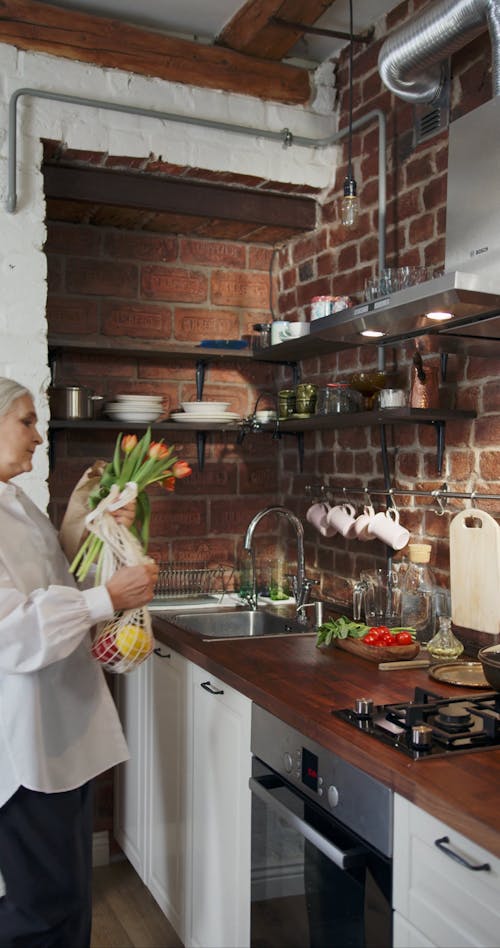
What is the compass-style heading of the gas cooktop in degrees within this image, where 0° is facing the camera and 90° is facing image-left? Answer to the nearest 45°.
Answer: approximately 45°

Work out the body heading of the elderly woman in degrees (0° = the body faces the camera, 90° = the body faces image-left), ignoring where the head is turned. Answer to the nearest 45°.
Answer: approximately 270°

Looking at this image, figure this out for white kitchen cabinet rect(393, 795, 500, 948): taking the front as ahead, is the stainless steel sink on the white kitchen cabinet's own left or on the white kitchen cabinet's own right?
on the white kitchen cabinet's own right

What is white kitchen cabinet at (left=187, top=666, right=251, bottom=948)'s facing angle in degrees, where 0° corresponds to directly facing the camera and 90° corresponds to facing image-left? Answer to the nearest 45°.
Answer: approximately 45°

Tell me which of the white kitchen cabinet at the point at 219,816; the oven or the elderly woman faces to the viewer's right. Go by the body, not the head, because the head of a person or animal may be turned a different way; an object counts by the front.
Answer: the elderly woman

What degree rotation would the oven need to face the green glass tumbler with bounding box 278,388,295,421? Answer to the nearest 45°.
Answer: approximately 135° to its right

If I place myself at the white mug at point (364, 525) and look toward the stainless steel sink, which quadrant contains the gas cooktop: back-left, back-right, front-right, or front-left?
back-left

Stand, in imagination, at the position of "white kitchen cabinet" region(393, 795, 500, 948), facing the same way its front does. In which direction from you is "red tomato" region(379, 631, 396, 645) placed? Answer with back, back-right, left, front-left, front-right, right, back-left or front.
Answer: back-right

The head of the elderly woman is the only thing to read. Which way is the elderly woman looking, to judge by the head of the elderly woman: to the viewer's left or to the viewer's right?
to the viewer's right

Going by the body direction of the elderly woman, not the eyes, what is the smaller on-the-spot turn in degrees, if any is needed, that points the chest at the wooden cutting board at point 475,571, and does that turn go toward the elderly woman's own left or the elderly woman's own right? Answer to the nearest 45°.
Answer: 0° — they already face it

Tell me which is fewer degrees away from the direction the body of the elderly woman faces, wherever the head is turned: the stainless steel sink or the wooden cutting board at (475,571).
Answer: the wooden cutting board
